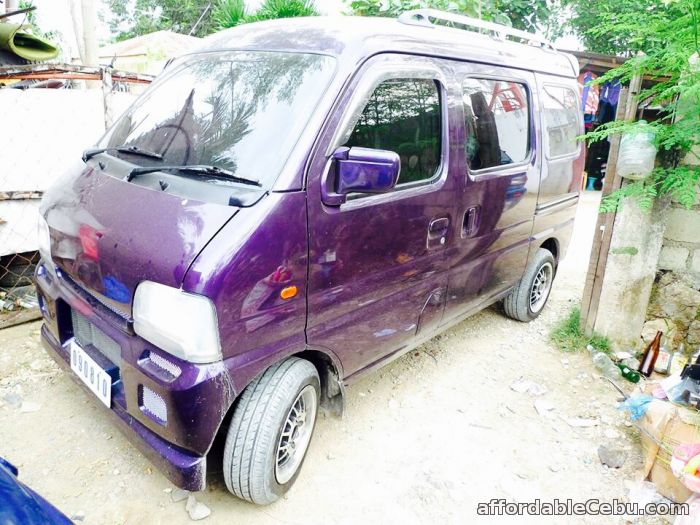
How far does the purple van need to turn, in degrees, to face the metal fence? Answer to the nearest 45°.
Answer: approximately 90° to its right

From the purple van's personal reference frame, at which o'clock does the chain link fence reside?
The chain link fence is roughly at 3 o'clock from the purple van.

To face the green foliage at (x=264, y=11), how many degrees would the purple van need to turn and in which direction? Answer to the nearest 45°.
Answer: approximately 135° to its right

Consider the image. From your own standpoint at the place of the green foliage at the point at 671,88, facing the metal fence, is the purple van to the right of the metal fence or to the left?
left

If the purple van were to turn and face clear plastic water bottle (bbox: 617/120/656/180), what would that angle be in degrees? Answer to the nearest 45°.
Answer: approximately 180°

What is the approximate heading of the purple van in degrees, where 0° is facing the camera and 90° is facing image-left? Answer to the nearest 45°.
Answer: approximately 45°

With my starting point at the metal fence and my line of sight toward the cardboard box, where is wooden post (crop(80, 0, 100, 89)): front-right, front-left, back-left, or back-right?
back-left

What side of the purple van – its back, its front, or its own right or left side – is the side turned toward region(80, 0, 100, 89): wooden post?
right

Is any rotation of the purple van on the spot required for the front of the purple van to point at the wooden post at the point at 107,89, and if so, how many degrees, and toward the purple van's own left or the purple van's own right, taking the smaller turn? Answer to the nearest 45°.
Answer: approximately 90° to the purple van's own right
